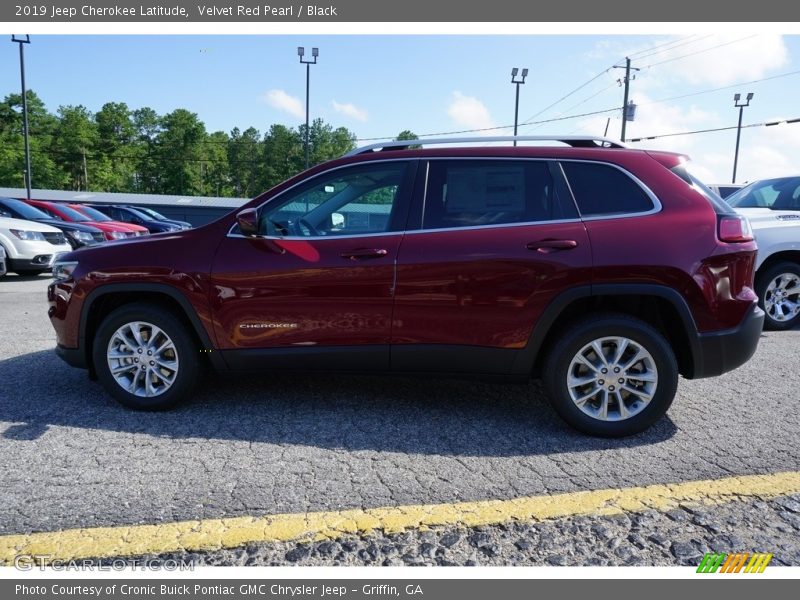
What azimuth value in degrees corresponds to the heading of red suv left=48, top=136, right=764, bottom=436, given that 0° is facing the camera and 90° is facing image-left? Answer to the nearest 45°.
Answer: approximately 90°

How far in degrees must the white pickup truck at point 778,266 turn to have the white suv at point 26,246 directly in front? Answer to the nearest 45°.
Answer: approximately 45° to its right

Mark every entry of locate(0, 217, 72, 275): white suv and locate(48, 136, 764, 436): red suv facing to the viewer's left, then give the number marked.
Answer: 1

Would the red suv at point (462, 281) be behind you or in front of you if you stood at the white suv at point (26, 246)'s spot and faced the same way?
in front

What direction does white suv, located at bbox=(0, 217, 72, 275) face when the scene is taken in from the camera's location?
facing the viewer and to the right of the viewer

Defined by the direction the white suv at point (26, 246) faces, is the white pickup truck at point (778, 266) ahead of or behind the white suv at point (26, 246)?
ahead

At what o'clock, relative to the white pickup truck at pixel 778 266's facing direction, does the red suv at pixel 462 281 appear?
The red suv is roughly at 11 o'clock from the white pickup truck.

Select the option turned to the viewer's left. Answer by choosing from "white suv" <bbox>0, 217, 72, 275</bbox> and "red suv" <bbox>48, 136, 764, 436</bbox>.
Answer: the red suv
